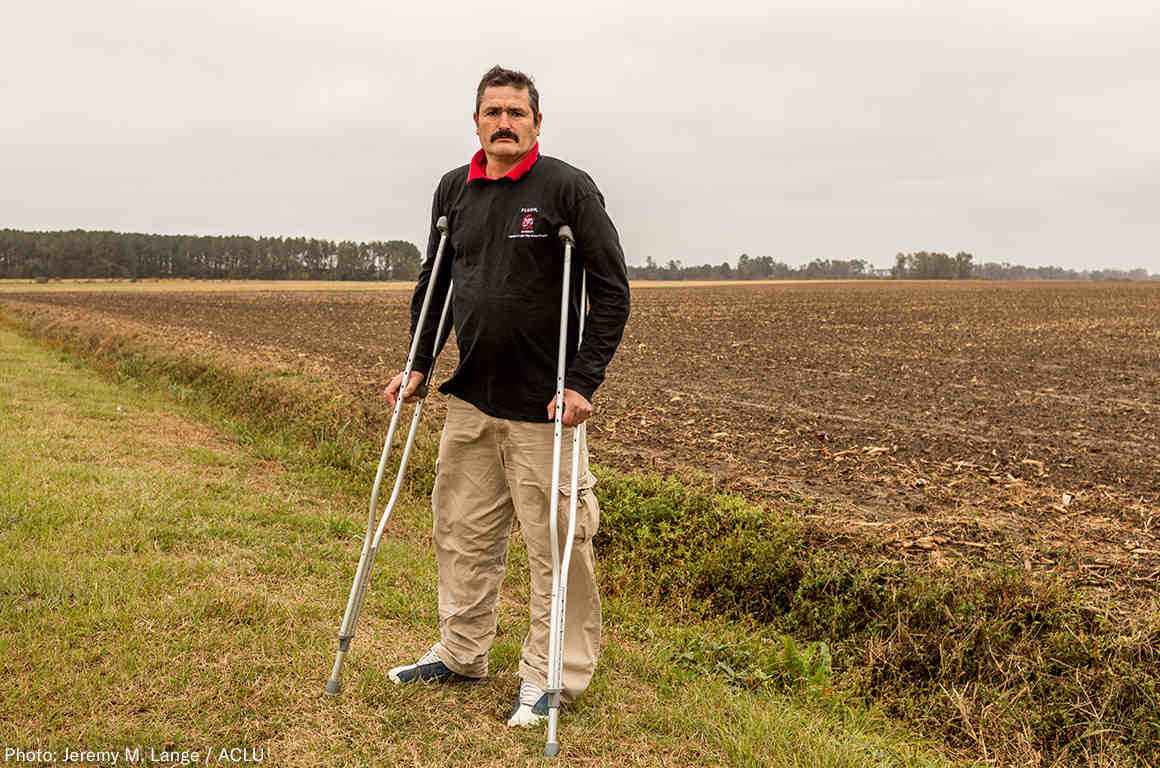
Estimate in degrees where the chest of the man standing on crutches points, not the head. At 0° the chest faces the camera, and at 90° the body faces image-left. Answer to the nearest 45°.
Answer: approximately 45°

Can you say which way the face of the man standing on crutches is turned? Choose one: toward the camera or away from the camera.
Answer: toward the camera
